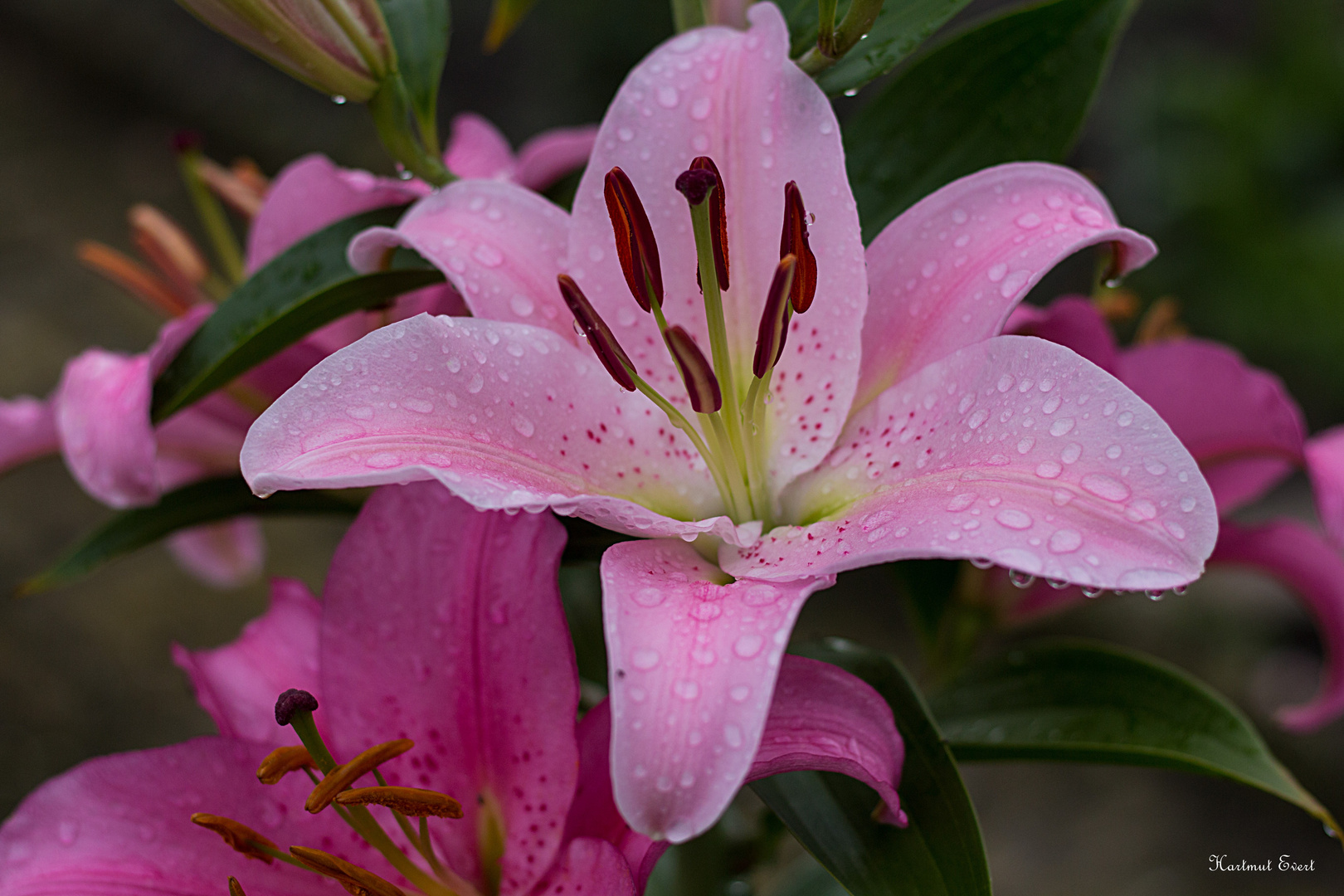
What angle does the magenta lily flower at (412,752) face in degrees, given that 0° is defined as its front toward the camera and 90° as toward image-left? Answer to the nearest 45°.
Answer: approximately 45°
